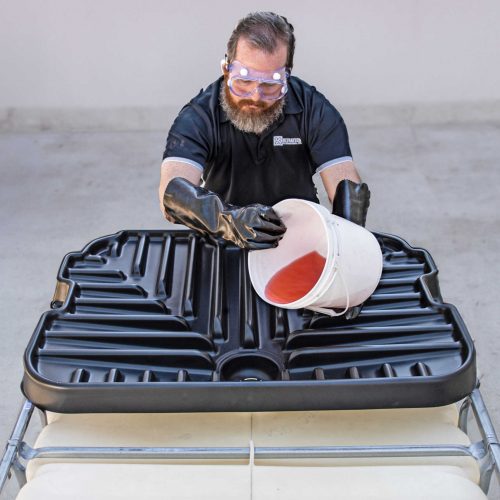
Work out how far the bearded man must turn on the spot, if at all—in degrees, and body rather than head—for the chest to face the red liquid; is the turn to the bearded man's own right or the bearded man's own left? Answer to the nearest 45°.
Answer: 0° — they already face it

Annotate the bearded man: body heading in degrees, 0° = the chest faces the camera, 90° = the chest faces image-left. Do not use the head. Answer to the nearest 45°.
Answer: approximately 0°
